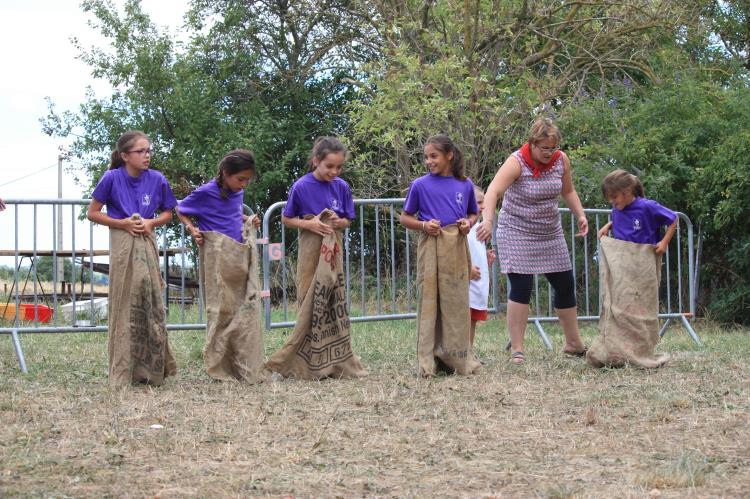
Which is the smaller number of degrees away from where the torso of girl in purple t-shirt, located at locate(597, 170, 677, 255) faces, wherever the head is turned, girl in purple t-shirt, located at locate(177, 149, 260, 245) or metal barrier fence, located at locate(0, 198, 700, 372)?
the girl in purple t-shirt

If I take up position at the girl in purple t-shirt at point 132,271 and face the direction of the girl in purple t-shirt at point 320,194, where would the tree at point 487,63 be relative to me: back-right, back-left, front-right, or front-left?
front-left

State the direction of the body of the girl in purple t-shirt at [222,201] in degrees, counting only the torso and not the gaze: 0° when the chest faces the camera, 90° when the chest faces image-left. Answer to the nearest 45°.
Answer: approximately 315°

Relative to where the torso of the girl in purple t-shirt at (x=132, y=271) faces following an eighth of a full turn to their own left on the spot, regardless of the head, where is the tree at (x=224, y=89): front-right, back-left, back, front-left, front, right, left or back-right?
back-left

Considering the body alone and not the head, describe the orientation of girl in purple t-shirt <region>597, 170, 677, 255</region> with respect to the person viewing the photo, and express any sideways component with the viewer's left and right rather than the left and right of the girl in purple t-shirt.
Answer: facing the viewer and to the left of the viewer

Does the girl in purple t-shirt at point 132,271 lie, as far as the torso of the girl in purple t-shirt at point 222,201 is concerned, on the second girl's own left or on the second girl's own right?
on the second girl's own right

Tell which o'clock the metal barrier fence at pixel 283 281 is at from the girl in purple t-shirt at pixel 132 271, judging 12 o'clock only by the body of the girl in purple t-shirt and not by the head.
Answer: The metal barrier fence is roughly at 7 o'clock from the girl in purple t-shirt.

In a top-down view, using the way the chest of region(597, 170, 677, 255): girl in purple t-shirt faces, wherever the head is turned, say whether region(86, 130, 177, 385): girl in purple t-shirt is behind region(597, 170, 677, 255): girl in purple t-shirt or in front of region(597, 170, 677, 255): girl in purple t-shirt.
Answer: in front

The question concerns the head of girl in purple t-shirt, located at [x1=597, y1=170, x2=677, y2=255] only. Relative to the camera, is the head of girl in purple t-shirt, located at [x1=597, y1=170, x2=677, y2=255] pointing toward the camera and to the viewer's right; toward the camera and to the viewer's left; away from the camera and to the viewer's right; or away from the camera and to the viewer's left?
toward the camera and to the viewer's left

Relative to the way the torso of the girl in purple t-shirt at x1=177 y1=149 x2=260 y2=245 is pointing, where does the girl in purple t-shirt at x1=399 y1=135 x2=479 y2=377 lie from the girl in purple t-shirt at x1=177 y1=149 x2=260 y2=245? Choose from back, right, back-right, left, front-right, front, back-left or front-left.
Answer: front-left

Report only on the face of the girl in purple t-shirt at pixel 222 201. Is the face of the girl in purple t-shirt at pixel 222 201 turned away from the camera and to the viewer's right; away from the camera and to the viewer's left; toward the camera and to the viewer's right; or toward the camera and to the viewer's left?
toward the camera and to the viewer's right

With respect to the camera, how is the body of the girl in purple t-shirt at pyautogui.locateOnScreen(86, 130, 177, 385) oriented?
toward the camera

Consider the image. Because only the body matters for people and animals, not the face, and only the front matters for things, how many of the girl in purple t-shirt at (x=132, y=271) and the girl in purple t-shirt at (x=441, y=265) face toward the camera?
2

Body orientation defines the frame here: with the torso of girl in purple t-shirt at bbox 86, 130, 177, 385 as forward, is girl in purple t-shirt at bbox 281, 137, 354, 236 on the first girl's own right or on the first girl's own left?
on the first girl's own left
